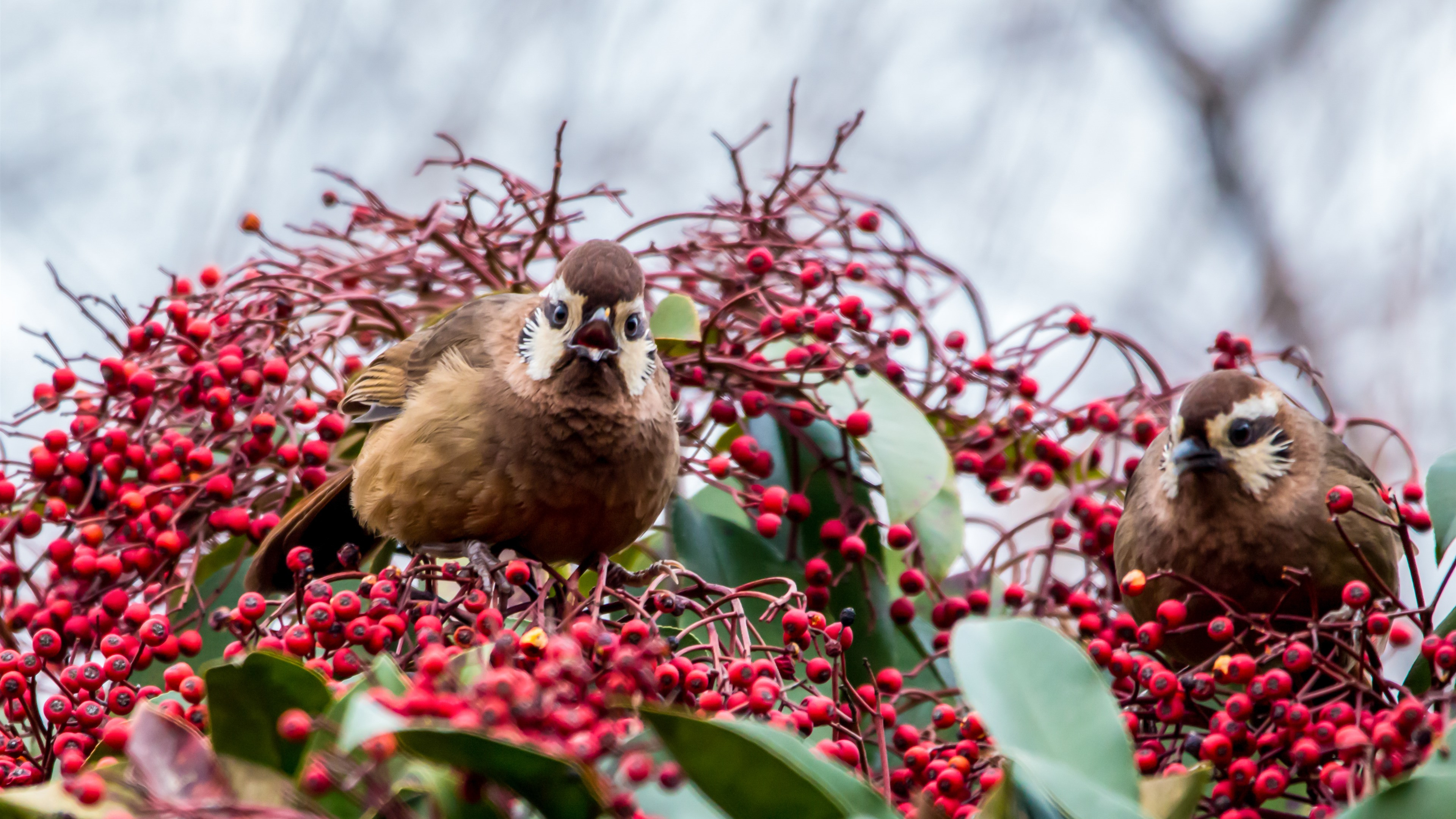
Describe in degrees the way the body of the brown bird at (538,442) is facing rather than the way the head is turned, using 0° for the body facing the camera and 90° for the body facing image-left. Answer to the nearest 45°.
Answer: approximately 315°

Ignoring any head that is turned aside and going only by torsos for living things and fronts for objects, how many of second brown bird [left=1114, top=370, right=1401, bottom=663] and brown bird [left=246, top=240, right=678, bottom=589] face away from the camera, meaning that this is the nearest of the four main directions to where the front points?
0

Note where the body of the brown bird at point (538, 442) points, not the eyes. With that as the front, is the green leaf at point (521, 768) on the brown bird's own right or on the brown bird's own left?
on the brown bird's own right

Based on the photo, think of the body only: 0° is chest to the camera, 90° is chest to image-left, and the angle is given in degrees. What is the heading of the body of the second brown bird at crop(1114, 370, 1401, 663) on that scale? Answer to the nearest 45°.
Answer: approximately 45°

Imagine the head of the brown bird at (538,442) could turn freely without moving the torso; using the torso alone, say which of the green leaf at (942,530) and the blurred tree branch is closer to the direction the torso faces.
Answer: the green leaf

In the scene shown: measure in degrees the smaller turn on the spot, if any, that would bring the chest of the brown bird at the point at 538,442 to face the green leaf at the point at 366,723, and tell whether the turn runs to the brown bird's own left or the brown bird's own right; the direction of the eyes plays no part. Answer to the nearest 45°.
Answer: approximately 45° to the brown bird's own right
